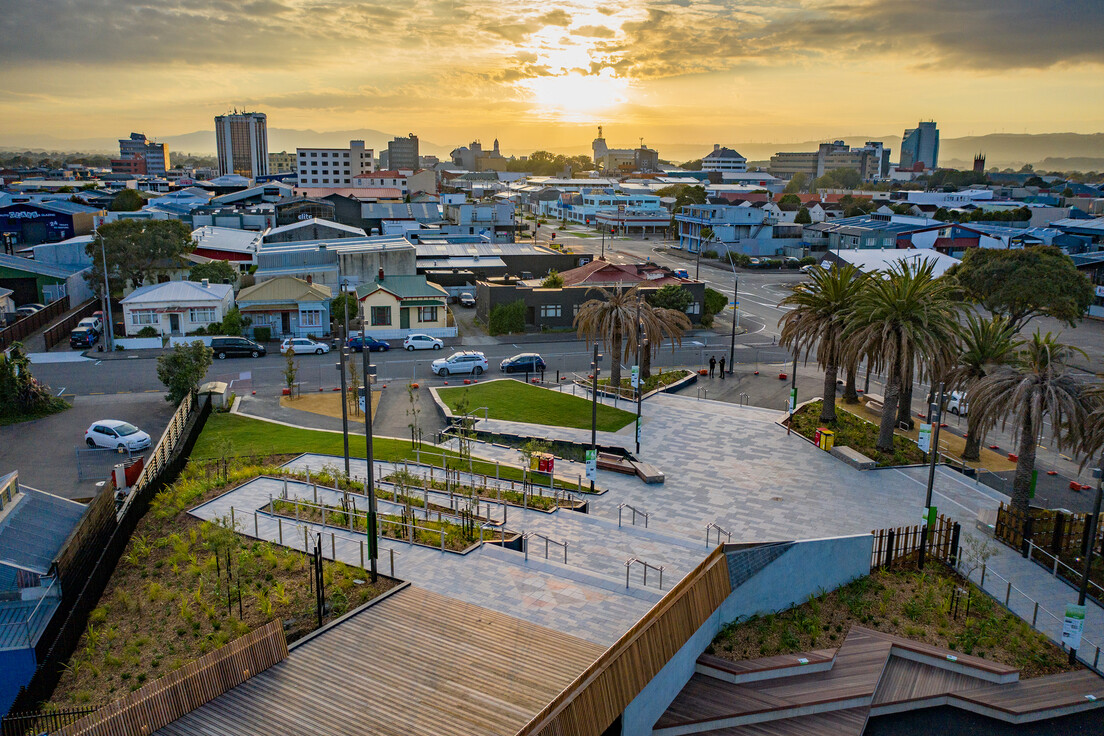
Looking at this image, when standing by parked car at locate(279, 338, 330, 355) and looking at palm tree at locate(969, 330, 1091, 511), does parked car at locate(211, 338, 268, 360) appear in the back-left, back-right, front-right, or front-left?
back-right

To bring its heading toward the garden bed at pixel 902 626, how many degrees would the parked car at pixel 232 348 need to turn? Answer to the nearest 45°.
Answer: approximately 90° to its right

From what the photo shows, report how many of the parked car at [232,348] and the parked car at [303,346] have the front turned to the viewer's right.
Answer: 2

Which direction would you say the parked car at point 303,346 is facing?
to the viewer's right

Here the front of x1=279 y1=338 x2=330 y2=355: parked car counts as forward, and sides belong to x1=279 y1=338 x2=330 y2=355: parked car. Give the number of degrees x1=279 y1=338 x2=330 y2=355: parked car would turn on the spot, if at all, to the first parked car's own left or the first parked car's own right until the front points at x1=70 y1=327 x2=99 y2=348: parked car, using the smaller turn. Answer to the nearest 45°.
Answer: approximately 180°

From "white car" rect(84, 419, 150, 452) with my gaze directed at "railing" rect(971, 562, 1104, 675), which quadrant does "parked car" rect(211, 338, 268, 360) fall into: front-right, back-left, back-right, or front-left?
back-left

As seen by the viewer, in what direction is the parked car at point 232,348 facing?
to the viewer's right

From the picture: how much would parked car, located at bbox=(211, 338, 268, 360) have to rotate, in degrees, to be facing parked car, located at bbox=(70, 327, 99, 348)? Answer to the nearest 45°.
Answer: approximately 135° to its left

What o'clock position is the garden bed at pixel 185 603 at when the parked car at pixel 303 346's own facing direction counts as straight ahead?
The garden bed is roughly at 3 o'clock from the parked car.

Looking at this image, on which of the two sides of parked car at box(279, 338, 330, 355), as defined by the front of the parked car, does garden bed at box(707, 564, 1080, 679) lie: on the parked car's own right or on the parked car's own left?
on the parked car's own right
